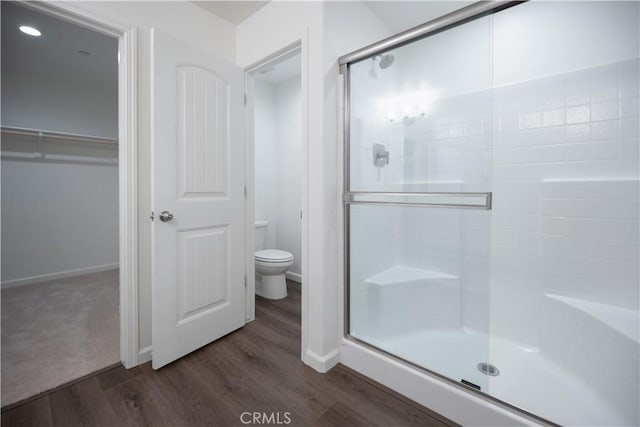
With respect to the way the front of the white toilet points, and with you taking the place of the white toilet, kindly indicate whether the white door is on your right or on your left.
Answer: on your right

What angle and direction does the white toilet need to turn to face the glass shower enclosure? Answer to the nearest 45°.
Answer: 0° — it already faces it

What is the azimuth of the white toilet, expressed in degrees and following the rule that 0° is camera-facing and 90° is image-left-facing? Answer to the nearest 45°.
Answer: approximately 315°

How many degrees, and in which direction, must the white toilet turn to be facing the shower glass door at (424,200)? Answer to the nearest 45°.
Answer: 0° — it already faces it
